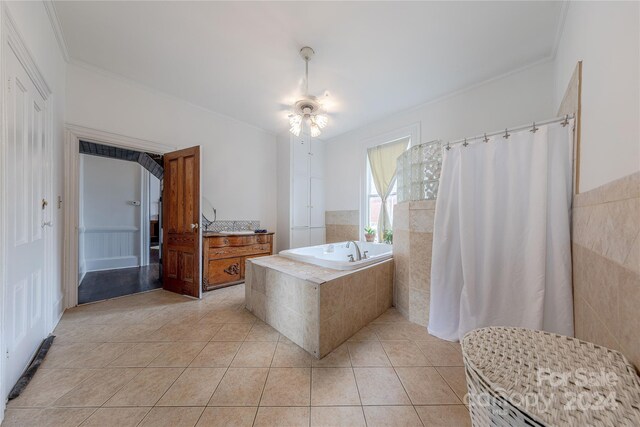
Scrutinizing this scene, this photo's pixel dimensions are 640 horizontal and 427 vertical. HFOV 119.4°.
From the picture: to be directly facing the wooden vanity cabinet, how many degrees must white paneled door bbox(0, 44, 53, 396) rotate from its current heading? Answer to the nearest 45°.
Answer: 0° — it already faces it

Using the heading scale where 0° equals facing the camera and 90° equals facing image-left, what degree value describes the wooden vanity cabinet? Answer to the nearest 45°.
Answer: approximately 315°

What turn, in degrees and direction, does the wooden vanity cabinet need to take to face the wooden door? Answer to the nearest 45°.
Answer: approximately 135° to its right

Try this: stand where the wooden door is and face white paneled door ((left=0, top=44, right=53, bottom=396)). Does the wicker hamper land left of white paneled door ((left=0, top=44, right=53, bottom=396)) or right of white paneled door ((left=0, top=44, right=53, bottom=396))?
left

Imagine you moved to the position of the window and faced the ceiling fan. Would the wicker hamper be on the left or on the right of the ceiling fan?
left

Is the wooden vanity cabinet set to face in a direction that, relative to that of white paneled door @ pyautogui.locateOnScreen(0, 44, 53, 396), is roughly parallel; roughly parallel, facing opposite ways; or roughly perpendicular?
roughly perpendicular

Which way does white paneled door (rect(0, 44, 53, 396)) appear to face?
to the viewer's right

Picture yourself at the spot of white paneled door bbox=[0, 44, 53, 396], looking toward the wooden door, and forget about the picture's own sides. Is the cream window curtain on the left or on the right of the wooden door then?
right

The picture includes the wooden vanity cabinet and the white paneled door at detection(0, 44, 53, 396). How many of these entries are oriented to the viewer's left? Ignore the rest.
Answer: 0
